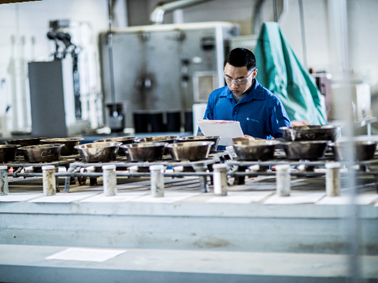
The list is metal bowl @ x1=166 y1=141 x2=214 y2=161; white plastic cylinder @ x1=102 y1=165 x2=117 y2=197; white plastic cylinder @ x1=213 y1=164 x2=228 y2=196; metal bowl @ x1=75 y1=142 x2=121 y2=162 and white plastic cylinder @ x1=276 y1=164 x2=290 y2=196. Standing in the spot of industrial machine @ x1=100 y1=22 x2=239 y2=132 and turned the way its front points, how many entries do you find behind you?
0

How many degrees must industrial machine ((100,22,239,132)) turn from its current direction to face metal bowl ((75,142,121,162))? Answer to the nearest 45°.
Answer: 0° — it already faces it

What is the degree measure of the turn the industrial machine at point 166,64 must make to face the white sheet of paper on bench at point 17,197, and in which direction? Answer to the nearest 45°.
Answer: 0° — it already faces it

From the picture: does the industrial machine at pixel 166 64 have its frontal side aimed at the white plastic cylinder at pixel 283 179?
yes

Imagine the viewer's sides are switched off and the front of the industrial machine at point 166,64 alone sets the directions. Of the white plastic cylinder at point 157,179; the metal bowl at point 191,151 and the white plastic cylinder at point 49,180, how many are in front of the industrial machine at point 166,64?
3

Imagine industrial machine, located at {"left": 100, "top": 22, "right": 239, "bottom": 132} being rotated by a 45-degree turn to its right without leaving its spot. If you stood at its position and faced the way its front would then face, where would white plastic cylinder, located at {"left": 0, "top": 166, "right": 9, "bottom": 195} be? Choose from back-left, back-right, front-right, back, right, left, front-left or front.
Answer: front-left

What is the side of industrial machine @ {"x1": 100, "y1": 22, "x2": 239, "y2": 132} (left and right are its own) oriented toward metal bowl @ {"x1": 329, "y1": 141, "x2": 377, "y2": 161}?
front

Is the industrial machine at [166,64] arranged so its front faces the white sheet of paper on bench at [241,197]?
yes

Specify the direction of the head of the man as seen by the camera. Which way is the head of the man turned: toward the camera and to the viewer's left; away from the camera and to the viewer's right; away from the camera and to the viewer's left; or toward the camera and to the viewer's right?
toward the camera and to the viewer's left

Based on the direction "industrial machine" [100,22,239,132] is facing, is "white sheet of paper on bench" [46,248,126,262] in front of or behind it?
in front

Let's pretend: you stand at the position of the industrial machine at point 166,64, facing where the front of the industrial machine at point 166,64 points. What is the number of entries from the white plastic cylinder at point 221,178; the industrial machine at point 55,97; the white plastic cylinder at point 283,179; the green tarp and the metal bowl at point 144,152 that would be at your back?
0

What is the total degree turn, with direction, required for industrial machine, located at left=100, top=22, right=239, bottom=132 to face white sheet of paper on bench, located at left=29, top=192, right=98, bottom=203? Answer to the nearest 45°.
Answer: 0° — it already faces it

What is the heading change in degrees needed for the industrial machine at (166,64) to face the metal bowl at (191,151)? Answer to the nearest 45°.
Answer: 0° — it already faces it

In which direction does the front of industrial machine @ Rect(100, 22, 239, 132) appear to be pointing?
toward the camera

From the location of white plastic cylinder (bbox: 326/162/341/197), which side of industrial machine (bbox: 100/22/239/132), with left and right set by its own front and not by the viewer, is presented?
front
